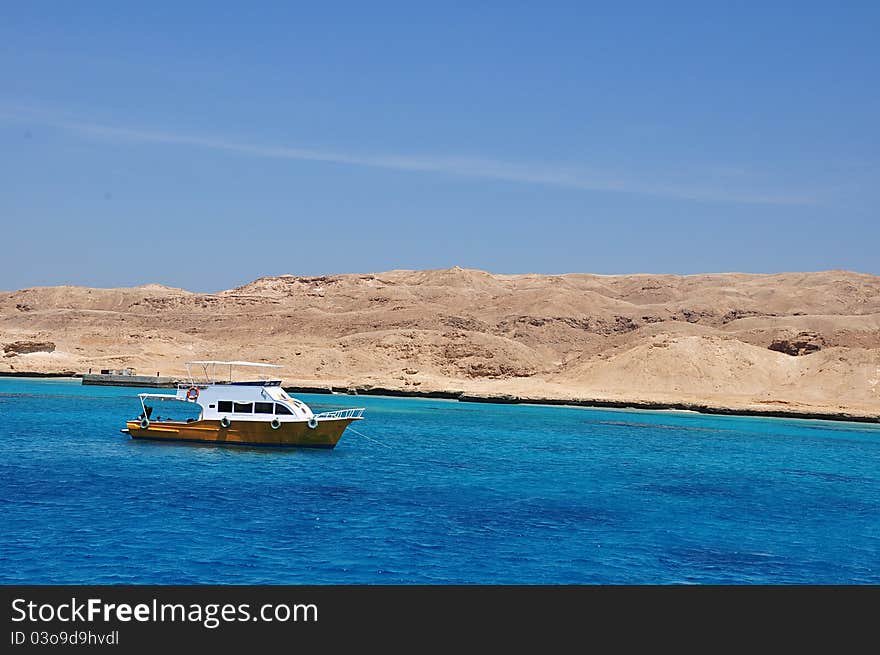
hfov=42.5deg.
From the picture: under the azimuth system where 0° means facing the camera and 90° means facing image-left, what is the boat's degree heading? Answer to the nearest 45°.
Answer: approximately 270°
